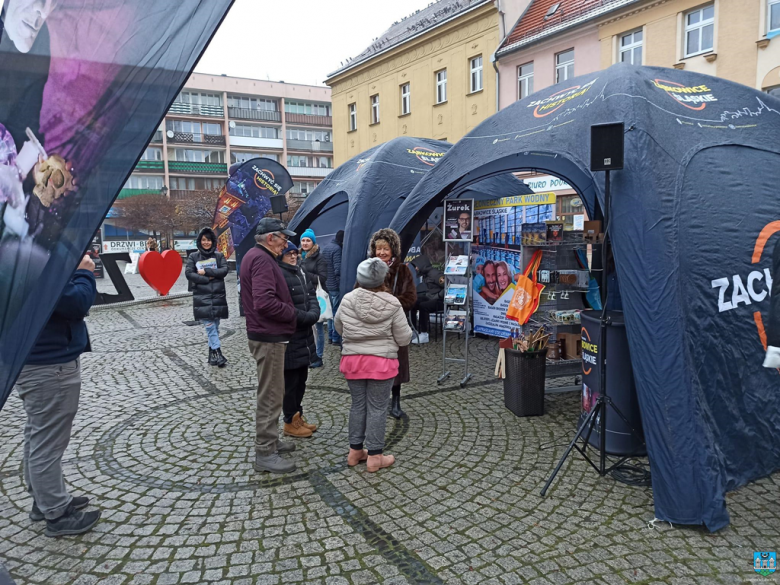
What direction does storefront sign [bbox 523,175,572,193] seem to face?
toward the camera

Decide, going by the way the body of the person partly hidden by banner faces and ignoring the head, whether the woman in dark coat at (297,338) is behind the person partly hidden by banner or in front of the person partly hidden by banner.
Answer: in front

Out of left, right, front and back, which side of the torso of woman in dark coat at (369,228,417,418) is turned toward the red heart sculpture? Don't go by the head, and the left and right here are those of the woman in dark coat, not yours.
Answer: right

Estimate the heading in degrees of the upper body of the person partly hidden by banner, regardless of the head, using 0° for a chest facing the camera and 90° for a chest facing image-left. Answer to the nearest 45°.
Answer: approximately 270°

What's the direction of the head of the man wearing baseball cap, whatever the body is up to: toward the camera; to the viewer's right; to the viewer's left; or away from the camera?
to the viewer's right

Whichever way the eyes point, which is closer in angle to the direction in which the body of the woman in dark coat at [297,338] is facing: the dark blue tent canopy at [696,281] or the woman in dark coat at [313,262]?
the dark blue tent canopy

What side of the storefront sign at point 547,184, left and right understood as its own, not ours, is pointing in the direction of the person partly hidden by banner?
front

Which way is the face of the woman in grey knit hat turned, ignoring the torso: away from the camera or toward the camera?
away from the camera

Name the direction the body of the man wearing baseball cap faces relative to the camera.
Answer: to the viewer's right

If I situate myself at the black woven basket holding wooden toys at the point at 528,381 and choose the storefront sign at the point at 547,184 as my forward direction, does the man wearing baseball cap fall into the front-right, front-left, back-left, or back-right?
back-left

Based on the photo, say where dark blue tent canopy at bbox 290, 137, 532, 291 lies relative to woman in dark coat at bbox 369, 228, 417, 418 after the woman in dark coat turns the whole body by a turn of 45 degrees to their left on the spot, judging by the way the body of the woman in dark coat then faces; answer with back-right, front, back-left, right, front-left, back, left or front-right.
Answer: back

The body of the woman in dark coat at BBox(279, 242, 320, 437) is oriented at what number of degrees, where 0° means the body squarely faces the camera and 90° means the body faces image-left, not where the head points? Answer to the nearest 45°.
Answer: approximately 315°

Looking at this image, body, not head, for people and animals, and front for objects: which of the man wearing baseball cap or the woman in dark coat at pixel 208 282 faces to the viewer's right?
the man wearing baseball cap

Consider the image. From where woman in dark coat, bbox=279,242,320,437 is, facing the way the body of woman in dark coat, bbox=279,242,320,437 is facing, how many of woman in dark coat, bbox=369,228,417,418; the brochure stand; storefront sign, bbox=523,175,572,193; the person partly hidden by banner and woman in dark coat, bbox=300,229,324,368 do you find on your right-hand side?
1

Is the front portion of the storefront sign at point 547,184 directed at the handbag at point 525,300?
yes

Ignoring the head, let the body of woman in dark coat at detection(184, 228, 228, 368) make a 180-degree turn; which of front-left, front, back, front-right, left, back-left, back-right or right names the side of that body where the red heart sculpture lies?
front

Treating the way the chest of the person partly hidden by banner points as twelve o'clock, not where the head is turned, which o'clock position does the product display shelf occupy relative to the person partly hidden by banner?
The product display shelf is roughly at 12 o'clock from the person partly hidden by banner.

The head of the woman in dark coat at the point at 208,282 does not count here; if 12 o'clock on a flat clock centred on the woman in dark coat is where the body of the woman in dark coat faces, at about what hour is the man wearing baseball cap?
The man wearing baseball cap is roughly at 12 o'clock from the woman in dark coat.
